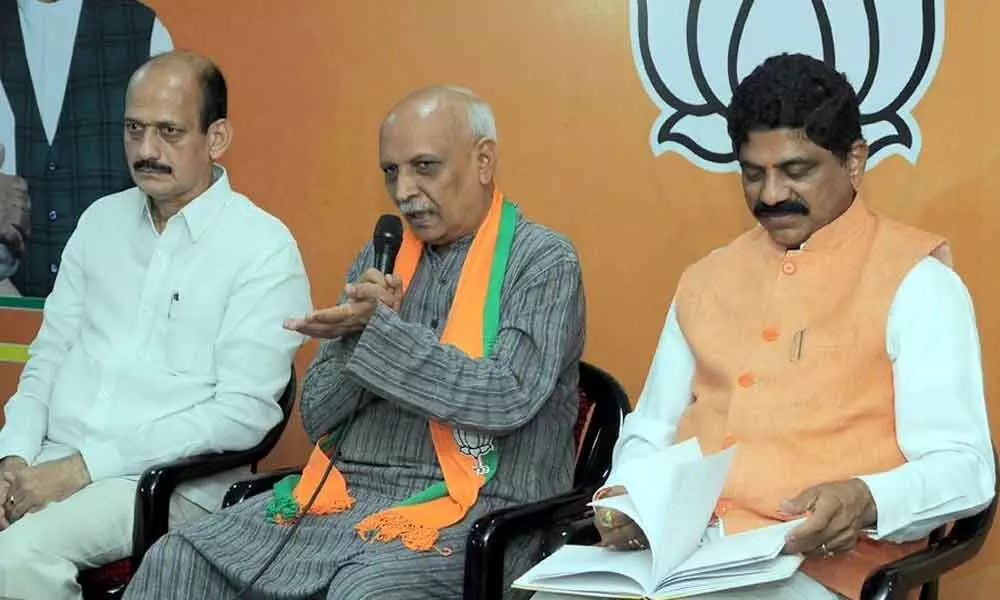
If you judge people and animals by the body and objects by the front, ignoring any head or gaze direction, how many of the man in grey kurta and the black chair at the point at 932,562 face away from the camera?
0

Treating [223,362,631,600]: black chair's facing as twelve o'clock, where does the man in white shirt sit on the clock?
The man in white shirt is roughly at 2 o'clock from the black chair.

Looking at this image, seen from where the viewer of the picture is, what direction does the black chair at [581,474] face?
facing the viewer and to the left of the viewer

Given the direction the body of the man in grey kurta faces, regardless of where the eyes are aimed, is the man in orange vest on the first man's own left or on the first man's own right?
on the first man's own left

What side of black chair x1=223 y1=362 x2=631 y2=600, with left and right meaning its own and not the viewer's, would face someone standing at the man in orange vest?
left

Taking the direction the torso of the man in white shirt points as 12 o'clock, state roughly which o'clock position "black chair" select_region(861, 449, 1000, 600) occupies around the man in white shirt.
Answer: The black chair is roughly at 9 o'clock from the man in white shirt.

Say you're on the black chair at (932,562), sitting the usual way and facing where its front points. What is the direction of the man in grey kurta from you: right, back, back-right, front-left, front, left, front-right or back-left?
front-right

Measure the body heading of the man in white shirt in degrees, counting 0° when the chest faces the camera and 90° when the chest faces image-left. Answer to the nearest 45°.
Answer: approximately 45°

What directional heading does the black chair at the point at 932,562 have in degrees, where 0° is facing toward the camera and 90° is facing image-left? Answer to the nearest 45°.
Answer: approximately 45°
